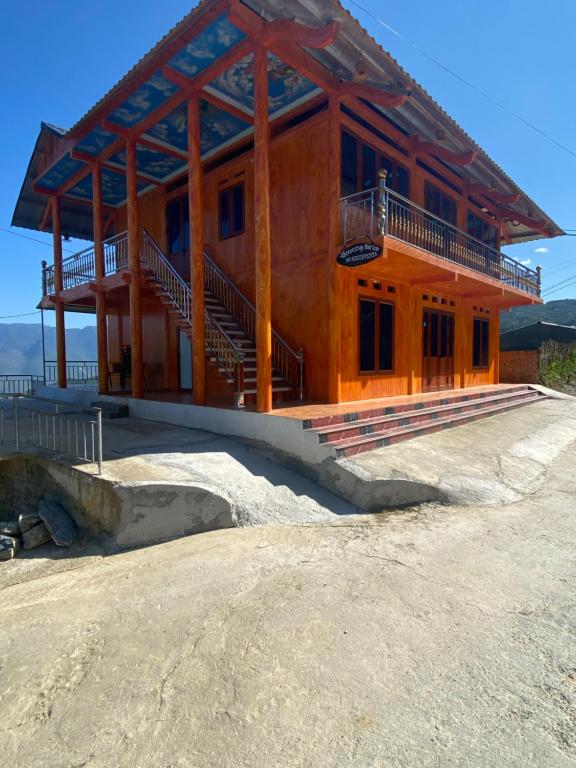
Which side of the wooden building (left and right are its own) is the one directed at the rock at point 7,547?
right

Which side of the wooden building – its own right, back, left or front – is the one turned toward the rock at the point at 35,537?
right

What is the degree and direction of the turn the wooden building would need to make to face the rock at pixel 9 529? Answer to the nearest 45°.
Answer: approximately 90° to its right

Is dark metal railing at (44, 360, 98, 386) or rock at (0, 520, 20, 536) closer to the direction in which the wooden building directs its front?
the rock

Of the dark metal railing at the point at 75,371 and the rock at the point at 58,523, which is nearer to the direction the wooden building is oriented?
the rock

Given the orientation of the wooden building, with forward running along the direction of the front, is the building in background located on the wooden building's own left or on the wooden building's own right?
on the wooden building's own left

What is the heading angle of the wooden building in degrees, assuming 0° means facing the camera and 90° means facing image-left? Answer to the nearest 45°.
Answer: approximately 315°

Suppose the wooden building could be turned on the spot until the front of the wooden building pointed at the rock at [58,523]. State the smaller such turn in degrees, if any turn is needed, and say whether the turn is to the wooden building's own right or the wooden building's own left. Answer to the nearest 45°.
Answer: approximately 90° to the wooden building's own right
